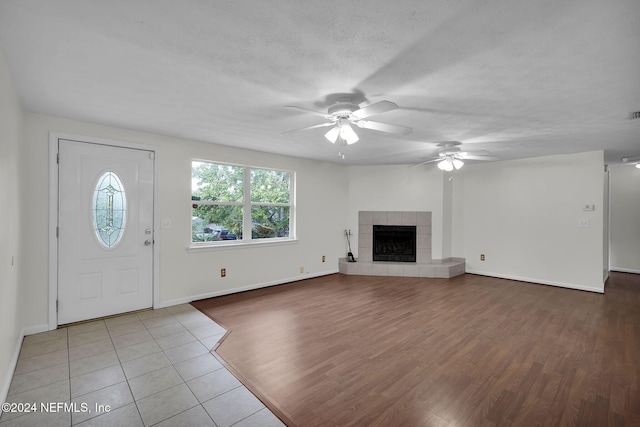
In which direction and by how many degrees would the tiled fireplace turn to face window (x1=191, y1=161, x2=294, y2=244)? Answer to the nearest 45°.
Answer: approximately 45° to its right

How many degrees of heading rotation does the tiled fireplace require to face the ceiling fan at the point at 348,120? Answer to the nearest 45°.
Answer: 0° — it already faces it

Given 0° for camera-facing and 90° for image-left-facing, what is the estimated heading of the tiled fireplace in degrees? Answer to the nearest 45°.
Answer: approximately 0°

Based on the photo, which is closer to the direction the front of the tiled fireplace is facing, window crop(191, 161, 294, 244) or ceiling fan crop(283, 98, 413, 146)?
the ceiling fan

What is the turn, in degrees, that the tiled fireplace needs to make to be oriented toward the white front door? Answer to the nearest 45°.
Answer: approximately 45° to its right

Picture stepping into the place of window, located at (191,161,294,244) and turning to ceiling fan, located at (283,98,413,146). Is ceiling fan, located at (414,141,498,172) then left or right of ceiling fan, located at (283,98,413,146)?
left

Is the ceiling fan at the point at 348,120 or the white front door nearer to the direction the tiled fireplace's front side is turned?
the ceiling fan
